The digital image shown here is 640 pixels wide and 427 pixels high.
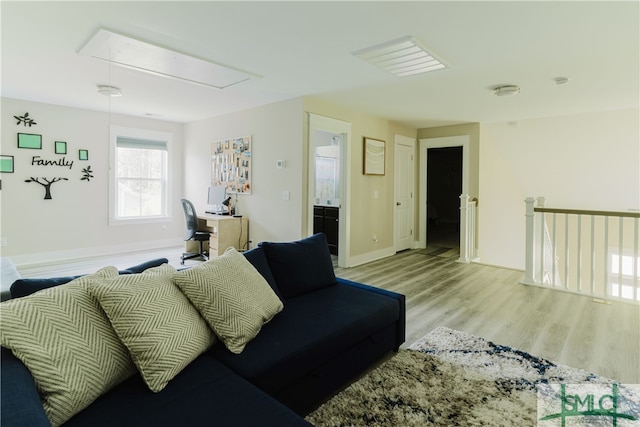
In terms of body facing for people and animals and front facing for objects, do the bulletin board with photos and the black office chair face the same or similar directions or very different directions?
very different directions

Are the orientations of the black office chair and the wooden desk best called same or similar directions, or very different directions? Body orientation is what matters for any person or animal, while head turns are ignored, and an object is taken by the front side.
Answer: very different directions

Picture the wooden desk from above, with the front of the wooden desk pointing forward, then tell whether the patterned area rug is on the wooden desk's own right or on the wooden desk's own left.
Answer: on the wooden desk's own left

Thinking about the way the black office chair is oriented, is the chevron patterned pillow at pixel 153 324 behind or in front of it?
behind

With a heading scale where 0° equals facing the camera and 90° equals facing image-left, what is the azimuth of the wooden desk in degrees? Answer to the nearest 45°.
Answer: approximately 45°

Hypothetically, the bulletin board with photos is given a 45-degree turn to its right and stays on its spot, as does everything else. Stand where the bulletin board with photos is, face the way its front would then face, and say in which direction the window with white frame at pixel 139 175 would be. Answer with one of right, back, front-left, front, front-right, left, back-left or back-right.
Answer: front-right

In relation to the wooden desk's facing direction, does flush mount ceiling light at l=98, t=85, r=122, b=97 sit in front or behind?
in front

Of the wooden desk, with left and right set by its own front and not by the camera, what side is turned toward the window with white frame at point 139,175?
right

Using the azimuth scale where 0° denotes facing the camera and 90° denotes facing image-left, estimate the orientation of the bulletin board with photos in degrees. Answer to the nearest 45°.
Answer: approximately 45°

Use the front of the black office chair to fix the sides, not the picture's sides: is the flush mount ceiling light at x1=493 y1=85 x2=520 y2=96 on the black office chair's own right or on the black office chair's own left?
on the black office chair's own right

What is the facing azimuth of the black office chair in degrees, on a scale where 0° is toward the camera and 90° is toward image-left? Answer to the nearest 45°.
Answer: approximately 225°

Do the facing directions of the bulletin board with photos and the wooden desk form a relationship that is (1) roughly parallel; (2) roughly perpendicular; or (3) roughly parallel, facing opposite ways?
roughly parallel

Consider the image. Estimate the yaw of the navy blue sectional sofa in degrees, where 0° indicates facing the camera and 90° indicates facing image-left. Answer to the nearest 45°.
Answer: approximately 315°

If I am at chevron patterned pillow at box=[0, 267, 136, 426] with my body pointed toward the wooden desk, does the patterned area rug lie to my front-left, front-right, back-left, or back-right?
front-right

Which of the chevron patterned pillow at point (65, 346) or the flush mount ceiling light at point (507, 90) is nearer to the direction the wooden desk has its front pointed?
the chevron patterned pillow
